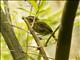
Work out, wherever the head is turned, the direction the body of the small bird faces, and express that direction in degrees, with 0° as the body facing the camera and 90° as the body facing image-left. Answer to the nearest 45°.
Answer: approximately 90°
